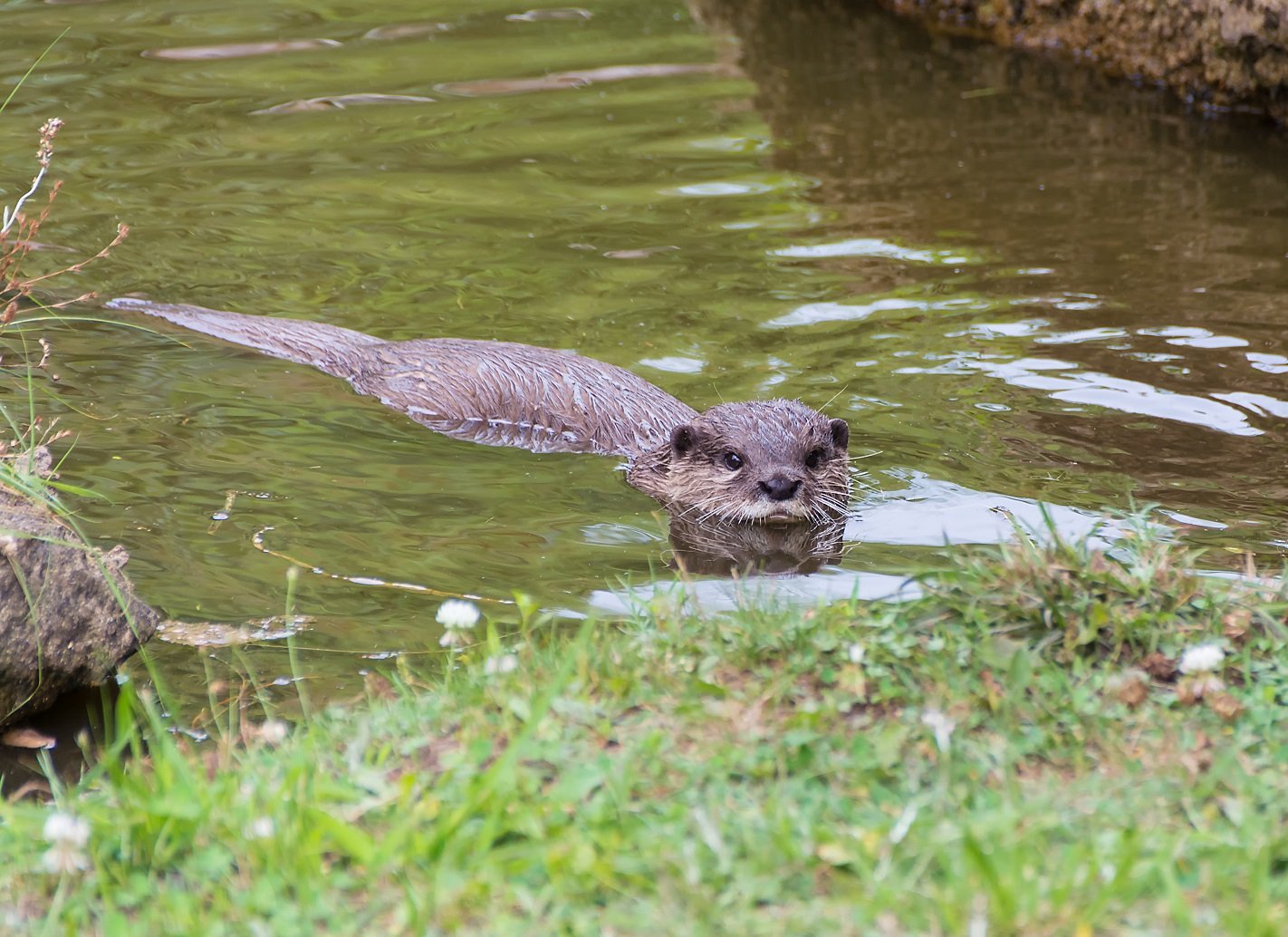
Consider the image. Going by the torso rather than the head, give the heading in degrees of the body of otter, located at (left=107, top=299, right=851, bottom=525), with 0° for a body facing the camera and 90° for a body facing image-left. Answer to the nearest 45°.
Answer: approximately 315°

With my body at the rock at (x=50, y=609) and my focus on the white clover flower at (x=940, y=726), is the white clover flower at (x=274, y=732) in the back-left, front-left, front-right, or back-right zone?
front-right

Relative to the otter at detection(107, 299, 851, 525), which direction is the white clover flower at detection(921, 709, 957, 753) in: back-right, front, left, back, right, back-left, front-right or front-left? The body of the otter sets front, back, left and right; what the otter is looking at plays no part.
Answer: front-right

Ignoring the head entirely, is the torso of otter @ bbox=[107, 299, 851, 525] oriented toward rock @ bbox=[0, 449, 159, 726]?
no

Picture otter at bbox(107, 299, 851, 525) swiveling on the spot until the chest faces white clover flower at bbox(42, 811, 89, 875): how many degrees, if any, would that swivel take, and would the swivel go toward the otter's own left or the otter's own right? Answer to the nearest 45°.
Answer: approximately 45° to the otter's own right

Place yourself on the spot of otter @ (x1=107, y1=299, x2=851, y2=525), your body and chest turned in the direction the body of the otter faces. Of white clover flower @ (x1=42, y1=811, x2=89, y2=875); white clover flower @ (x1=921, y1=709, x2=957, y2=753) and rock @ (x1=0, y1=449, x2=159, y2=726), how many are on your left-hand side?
0

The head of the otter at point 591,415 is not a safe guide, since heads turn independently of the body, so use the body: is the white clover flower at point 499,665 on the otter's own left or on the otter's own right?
on the otter's own right

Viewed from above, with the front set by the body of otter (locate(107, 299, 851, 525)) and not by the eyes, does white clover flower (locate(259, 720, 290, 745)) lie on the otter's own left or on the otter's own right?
on the otter's own right

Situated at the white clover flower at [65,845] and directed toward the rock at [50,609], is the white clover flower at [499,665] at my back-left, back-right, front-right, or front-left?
front-right

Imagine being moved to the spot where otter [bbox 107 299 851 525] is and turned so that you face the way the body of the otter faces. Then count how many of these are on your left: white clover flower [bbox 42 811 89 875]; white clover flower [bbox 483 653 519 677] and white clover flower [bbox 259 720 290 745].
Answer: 0
